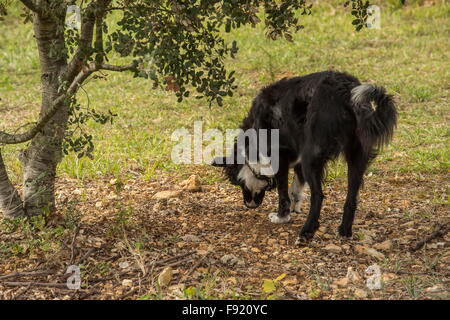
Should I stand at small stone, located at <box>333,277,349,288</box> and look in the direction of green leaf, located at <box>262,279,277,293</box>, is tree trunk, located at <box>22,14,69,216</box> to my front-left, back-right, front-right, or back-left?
front-right

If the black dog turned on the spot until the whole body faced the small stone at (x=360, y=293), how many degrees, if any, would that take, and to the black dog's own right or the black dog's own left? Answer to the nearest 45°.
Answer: approximately 135° to the black dog's own left

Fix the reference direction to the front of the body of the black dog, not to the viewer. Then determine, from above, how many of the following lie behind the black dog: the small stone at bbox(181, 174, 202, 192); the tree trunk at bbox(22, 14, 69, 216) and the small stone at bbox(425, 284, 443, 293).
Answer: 1

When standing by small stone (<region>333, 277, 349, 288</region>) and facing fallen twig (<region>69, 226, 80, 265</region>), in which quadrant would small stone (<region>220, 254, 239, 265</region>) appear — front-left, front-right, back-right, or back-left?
front-right

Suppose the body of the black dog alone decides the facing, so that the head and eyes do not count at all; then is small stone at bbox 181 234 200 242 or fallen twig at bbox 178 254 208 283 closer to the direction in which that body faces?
the small stone

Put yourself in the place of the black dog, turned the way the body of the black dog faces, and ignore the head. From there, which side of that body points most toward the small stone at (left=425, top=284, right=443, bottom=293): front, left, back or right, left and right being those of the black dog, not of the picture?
back

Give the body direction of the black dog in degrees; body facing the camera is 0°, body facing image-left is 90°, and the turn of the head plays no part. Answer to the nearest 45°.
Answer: approximately 135°

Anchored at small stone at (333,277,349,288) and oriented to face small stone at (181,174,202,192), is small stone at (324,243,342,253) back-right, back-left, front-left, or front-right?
front-right

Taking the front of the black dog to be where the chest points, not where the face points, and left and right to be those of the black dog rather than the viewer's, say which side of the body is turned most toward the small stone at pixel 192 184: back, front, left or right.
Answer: front
